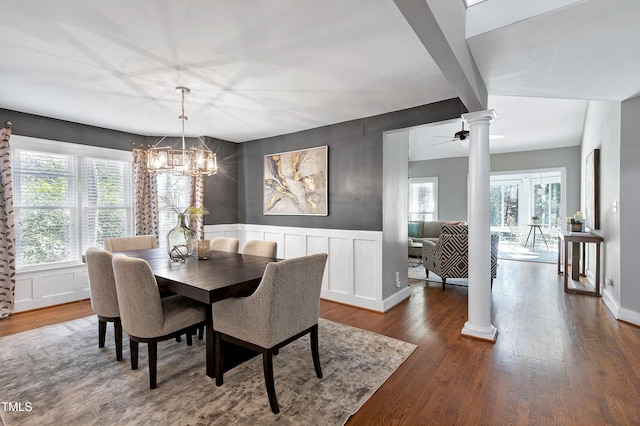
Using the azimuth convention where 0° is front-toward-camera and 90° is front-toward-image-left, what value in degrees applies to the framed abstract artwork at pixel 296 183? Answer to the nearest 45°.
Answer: approximately 45°

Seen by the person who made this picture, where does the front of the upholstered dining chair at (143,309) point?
facing away from the viewer and to the right of the viewer

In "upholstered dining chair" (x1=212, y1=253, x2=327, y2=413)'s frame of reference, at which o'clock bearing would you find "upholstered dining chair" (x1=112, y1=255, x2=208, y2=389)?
"upholstered dining chair" (x1=112, y1=255, x2=208, y2=389) is roughly at 11 o'clock from "upholstered dining chair" (x1=212, y1=253, x2=327, y2=413).

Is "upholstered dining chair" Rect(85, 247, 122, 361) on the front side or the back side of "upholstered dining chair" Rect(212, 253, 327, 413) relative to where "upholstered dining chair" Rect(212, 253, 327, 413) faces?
on the front side

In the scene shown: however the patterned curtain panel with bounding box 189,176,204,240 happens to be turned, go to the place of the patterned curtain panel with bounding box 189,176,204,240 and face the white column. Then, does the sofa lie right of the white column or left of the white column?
left

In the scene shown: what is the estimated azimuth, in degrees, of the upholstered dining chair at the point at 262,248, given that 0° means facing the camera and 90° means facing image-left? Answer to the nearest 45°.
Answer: approximately 45°

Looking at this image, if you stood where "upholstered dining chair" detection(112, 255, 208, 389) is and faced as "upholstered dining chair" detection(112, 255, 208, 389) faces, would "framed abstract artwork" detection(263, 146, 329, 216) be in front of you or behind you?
in front

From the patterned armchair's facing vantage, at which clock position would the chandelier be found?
The chandelier is roughly at 9 o'clock from the patterned armchair.

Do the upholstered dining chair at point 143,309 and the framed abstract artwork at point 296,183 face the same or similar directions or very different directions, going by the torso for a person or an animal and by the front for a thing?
very different directions

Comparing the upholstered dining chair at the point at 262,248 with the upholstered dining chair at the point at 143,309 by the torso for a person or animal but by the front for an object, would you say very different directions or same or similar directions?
very different directions
